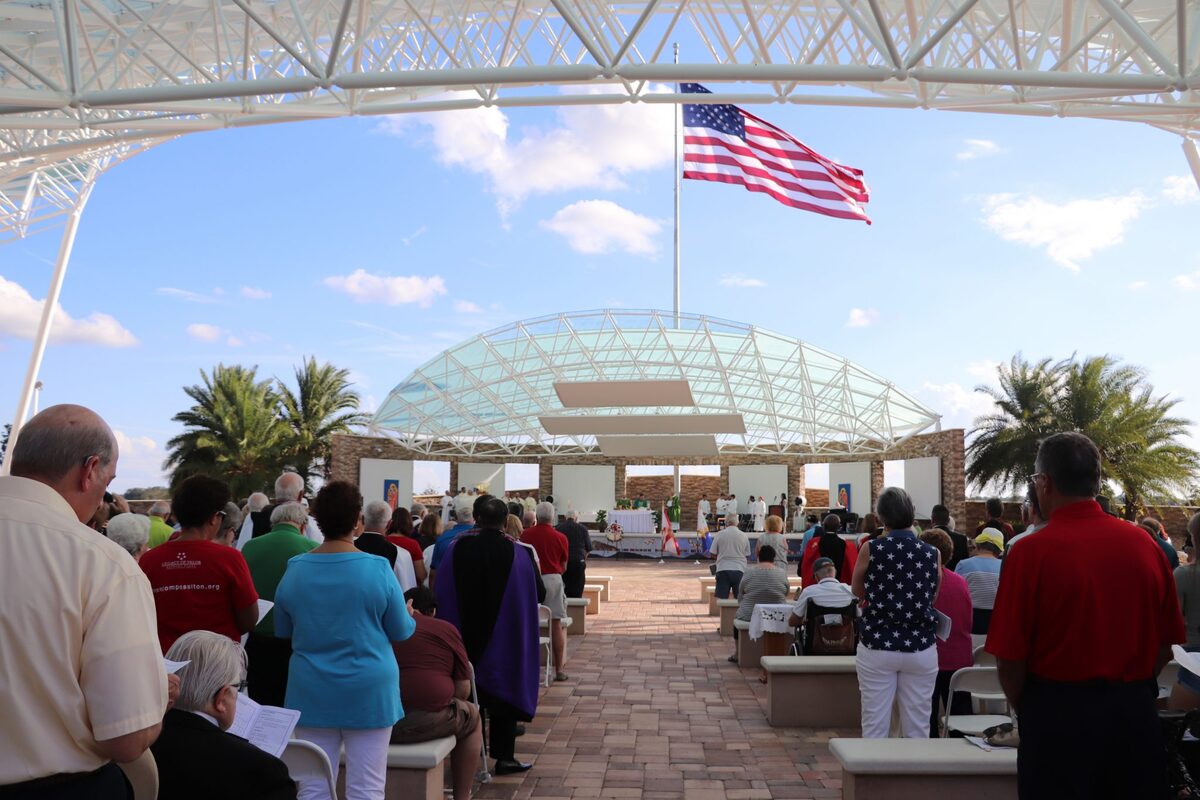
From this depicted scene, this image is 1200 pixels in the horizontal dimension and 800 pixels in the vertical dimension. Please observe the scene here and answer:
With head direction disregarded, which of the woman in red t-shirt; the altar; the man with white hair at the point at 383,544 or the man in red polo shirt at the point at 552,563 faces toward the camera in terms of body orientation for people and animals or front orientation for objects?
the altar

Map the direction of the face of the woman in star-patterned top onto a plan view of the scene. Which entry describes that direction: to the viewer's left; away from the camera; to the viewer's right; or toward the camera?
away from the camera

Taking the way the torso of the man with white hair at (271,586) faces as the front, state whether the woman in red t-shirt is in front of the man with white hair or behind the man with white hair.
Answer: behind

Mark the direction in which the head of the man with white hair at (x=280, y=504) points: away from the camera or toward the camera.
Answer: away from the camera

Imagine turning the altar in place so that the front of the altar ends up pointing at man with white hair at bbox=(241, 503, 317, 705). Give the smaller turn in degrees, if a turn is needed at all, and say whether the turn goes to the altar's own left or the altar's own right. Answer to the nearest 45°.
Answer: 0° — it already faces them

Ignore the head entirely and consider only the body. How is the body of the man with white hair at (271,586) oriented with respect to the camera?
away from the camera

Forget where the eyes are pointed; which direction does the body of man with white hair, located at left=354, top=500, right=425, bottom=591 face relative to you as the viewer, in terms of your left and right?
facing away from the viewer

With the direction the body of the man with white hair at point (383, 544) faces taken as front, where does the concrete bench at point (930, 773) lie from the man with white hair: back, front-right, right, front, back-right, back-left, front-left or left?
back-right

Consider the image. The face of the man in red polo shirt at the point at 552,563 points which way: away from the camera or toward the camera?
away from the camera

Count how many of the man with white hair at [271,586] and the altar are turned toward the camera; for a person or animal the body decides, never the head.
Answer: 1

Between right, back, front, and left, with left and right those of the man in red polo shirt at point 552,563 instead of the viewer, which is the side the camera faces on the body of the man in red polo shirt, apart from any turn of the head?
back

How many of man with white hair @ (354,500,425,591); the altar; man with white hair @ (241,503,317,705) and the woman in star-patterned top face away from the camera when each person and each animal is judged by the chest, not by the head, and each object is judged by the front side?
3

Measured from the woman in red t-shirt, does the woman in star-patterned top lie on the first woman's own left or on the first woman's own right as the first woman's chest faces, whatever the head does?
on the first woman's own right

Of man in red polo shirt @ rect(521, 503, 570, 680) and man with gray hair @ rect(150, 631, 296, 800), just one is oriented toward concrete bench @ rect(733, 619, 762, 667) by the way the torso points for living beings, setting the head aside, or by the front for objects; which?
the man with gray hair

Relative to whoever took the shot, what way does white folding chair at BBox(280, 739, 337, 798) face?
facing away from the viewer
